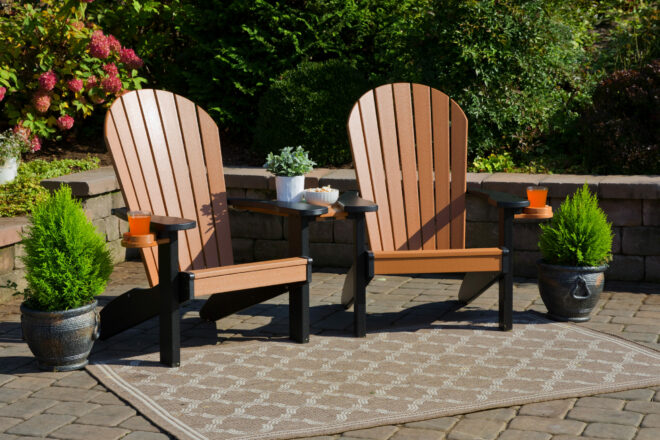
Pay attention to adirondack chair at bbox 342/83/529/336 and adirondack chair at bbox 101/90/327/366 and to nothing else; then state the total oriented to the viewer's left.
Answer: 0

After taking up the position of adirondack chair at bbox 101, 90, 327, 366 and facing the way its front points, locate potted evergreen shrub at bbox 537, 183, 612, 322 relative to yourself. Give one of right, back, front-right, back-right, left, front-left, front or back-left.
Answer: front-left

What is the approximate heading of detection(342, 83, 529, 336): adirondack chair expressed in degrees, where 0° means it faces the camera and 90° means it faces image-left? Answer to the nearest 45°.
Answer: approximately 0°

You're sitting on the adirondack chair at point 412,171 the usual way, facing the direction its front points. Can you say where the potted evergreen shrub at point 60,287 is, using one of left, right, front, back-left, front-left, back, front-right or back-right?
front-right

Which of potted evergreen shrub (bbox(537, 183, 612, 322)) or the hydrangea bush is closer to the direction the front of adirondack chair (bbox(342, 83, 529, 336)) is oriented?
the potted evergreen shrub

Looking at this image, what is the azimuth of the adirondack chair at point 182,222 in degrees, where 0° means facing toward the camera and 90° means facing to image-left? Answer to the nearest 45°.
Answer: approximately 315°

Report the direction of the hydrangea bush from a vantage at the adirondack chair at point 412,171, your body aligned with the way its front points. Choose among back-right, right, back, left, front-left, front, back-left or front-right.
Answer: back-right

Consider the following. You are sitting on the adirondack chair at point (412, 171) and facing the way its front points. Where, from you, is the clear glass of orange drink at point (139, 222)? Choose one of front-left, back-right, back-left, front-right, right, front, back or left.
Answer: front-right

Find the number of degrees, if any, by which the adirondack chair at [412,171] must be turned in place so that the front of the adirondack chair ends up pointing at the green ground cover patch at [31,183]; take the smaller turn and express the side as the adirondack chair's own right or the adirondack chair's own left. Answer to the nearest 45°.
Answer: approximately 90° to the adirondack chair's own right
